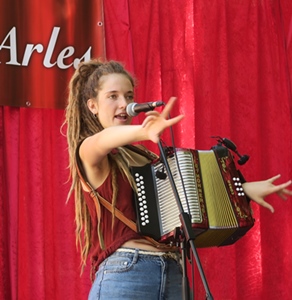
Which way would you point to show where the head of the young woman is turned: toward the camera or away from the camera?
toward the camera

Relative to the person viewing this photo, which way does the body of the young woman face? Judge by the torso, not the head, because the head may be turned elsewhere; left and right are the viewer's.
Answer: facing the viewer and to the right of the viewer
